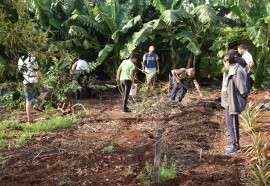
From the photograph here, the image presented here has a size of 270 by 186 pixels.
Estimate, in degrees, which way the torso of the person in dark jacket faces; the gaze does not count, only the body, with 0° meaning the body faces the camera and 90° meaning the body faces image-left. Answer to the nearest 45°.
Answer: approximately 90°

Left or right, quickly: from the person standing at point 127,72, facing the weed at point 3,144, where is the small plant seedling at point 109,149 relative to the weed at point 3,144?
left

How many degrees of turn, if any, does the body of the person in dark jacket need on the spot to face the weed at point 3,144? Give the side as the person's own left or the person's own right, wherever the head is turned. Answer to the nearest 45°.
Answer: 0° — they already face it

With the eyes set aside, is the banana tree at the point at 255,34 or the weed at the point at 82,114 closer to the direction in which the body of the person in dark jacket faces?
the weed

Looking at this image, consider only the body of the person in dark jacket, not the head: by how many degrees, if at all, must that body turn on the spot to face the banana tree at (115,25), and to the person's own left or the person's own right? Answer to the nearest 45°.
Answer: approximately 45° to the person's own right

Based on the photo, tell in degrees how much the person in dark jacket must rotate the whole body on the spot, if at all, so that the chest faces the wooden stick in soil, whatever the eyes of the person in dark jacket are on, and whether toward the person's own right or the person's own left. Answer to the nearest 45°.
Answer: approximately 45° to the person's own left

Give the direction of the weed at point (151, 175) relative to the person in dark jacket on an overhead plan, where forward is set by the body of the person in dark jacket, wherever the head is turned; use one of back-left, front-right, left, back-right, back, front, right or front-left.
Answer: front-left

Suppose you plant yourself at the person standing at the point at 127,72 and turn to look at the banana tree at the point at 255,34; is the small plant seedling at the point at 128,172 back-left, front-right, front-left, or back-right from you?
back-right

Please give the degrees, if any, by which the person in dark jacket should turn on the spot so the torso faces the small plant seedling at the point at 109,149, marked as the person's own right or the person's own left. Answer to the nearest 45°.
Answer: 0° — they already face it

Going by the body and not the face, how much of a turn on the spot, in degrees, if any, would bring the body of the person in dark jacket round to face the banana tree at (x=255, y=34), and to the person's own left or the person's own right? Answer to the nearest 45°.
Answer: approximately 90° to the person's own right
